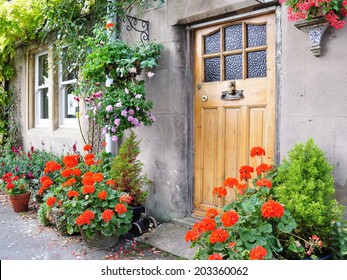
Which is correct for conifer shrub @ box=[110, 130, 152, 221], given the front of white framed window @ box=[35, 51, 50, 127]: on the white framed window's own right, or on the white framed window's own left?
on the white framed window's own left

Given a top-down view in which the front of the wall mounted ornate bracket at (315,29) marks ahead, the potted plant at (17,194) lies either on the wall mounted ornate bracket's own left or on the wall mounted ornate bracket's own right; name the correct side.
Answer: on the wall mounted ornate bracket's own right

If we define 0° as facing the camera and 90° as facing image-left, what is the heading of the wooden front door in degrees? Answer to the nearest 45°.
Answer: approximately 45°

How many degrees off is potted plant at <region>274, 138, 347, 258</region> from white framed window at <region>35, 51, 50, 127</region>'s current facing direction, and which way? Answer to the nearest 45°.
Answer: approximately 45° to its left

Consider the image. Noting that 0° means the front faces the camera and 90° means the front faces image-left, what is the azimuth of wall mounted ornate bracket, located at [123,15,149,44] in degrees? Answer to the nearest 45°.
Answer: approximately 45°

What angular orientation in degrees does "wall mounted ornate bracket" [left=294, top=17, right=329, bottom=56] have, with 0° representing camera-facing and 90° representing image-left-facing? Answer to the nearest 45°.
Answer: approximately 45°

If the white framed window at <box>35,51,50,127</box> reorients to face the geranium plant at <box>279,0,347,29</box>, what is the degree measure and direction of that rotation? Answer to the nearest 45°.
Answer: approximately 45° to its left
